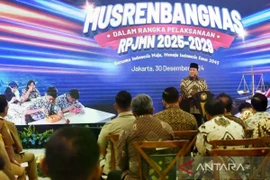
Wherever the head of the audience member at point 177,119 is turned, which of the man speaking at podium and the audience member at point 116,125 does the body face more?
the man speaking at podium

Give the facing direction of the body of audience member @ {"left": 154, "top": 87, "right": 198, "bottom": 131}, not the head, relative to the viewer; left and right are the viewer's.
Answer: facing away from the viewer

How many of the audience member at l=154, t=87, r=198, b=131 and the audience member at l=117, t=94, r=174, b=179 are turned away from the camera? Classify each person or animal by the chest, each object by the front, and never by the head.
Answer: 2

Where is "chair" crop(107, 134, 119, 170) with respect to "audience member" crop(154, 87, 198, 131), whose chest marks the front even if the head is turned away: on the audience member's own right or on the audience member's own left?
on the audience member's own left

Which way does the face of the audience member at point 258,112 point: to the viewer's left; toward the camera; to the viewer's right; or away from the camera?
away from the camera

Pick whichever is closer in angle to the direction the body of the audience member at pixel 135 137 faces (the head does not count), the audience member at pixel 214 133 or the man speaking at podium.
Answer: the man speaking at podium

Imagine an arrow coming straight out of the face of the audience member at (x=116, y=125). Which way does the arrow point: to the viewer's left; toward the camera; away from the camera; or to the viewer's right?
away from the camera

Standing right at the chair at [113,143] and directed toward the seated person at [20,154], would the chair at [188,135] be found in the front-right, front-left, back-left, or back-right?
back-right

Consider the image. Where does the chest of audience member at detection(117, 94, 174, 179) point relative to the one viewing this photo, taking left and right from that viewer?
facing away from the viewer

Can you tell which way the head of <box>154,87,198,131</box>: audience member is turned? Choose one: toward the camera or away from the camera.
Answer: away from the camera

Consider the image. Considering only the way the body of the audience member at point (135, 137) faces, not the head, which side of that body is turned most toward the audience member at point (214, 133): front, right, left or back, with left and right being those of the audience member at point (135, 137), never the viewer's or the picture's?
right
